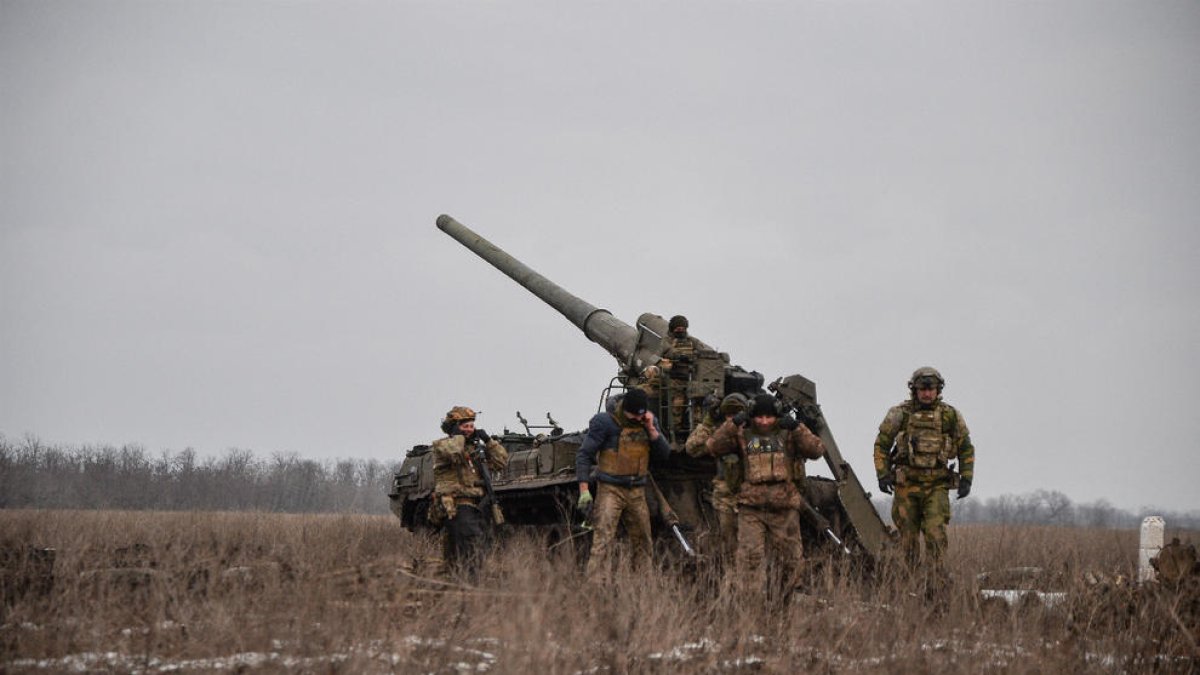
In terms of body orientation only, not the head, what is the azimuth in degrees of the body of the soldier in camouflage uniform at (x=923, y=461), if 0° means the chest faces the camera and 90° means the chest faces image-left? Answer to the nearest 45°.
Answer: approximately 0°

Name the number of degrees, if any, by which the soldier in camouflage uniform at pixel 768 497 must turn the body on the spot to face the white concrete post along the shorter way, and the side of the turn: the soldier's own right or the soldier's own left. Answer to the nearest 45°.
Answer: approximately 135° to the soldier's own left

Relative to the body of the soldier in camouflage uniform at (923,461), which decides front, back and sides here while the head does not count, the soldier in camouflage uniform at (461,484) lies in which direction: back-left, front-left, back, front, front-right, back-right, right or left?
right

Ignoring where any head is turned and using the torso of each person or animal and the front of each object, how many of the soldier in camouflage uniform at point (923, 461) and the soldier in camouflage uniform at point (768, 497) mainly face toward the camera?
2

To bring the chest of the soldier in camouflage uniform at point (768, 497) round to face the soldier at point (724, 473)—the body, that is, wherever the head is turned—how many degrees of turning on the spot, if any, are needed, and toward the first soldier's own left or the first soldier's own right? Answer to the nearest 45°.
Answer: approximately 180°

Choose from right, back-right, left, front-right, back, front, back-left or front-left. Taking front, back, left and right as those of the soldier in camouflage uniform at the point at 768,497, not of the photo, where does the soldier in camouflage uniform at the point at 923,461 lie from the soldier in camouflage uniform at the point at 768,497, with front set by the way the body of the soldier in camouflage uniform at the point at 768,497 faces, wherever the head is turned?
back-left

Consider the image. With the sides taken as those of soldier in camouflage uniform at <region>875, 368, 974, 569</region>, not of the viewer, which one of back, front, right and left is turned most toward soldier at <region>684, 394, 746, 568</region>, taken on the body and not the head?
right

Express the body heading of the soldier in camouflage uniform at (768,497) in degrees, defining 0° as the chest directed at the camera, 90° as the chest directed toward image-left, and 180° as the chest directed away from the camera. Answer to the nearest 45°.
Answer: approximately 0°
